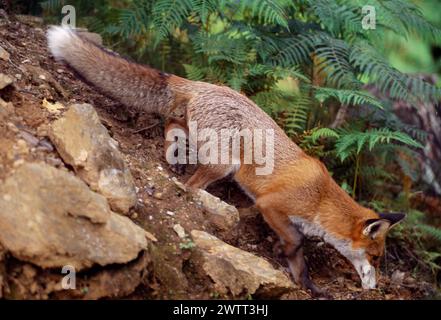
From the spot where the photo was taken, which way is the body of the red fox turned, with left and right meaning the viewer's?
facing to the right of the viewer

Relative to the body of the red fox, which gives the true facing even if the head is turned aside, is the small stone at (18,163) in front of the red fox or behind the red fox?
behind

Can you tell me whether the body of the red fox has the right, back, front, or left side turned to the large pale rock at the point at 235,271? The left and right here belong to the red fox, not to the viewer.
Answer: right

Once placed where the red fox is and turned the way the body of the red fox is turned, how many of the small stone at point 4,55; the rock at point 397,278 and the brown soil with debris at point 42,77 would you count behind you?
2

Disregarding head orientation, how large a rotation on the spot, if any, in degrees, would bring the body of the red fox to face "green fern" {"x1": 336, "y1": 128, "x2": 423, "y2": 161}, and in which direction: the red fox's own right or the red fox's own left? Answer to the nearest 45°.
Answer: approximately 45° to the red fox's own left

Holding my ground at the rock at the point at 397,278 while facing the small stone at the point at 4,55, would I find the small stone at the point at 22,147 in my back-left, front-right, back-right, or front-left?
front-left

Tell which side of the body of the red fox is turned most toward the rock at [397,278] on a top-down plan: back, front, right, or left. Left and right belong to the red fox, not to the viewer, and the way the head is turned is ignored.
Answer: front

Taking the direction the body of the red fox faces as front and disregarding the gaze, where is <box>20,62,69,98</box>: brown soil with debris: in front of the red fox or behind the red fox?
behind

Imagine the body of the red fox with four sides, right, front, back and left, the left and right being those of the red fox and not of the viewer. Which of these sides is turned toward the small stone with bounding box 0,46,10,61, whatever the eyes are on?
back

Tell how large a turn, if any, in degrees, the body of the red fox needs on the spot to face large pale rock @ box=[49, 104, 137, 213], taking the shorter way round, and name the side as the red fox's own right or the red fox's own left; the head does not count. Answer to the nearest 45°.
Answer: approximately 135° to the red fox's own right

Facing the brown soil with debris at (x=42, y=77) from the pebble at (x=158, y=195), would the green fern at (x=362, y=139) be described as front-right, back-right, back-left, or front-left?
back-right

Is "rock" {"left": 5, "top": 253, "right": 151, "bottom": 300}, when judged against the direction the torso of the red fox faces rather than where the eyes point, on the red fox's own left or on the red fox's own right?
on the red fox's own right

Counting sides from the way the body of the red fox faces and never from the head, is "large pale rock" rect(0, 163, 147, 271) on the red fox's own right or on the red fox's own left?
on the red fox's own right

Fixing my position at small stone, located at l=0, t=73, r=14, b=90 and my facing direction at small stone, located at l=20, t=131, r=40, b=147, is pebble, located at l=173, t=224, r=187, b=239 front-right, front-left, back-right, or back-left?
front-left
